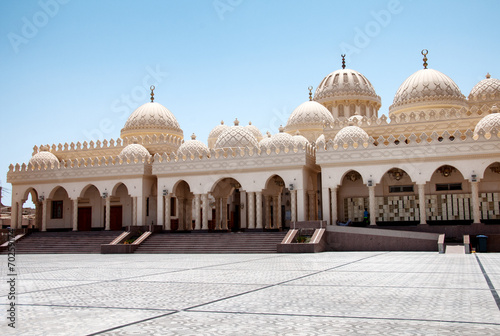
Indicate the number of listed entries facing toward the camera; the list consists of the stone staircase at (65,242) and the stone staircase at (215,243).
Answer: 2

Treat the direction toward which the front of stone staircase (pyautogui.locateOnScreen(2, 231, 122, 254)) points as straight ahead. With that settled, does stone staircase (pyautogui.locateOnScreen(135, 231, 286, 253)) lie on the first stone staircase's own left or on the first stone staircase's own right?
on the first stone staircase's own left

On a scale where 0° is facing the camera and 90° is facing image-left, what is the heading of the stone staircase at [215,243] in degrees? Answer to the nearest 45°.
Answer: approximately 0°

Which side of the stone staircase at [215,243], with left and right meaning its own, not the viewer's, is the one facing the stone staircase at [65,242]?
right

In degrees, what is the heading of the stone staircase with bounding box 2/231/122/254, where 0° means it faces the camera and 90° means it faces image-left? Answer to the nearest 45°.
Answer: approximately 0°
